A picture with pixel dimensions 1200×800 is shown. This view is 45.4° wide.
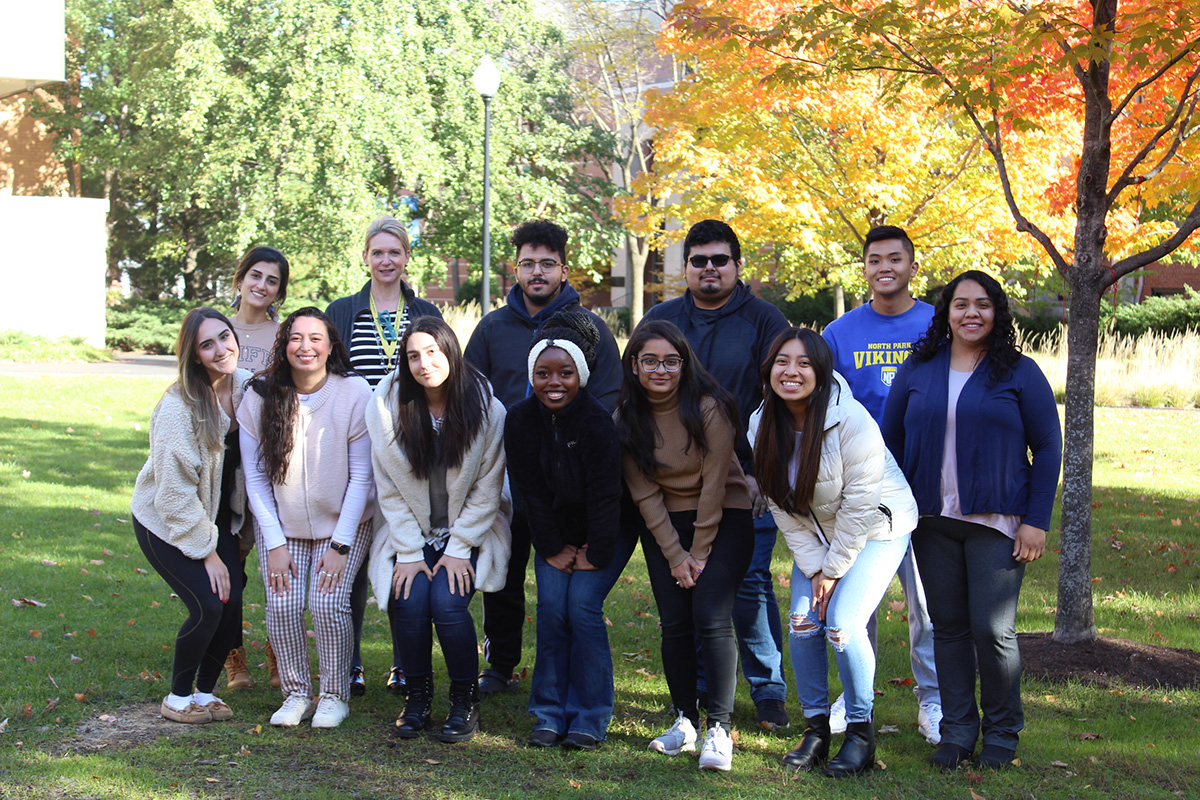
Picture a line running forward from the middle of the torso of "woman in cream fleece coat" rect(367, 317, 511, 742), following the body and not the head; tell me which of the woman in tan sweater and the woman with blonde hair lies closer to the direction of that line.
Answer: the woman in tan sweater

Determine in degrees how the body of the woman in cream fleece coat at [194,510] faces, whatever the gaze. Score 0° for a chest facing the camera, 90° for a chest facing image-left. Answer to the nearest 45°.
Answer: approximately 315°

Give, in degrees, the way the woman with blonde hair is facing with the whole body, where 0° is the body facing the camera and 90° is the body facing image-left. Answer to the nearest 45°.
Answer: approximately 0°

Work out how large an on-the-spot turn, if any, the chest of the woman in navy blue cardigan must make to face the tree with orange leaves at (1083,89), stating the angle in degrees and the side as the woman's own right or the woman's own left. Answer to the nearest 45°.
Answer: approximately 180°

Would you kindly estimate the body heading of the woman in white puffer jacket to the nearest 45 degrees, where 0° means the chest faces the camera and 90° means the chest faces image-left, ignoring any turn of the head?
approximately 45°

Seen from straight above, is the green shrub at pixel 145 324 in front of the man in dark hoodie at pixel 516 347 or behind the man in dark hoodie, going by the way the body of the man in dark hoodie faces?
behind

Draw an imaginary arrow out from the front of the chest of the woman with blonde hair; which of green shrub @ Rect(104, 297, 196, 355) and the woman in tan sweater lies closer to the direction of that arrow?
the woman in tan sweater

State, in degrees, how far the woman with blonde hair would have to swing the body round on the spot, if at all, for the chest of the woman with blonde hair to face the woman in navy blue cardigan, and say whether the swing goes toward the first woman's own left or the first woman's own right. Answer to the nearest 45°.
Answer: approximately 45° to the first woman's own left
